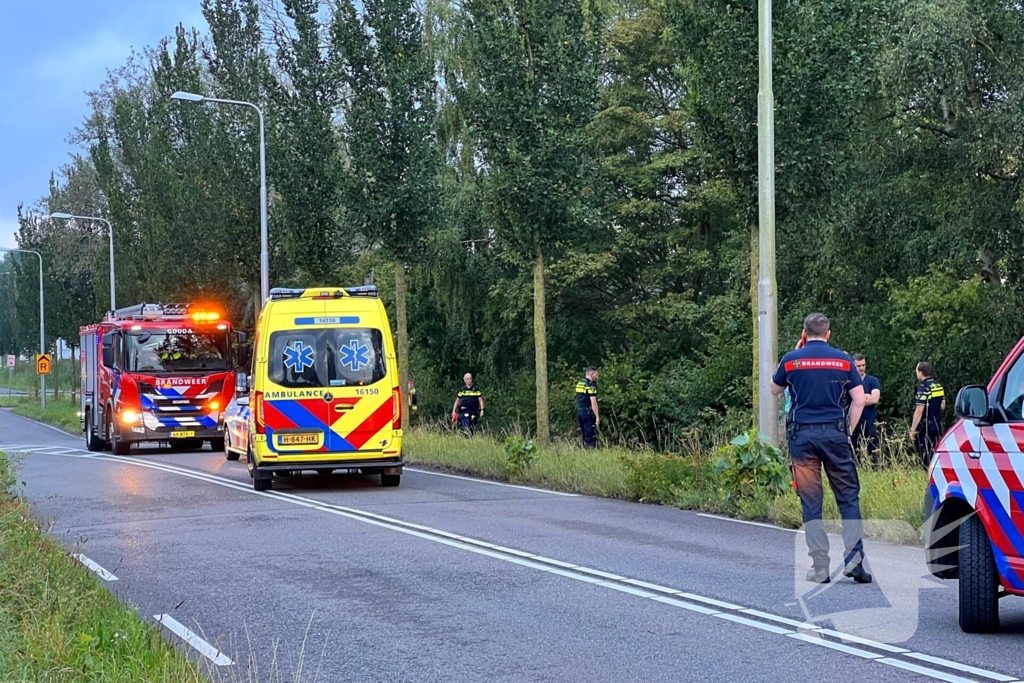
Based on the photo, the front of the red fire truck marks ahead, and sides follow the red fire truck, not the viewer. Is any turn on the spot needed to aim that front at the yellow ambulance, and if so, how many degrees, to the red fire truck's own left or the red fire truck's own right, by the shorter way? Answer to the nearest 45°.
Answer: approximately 45° to the red fire truck's own right

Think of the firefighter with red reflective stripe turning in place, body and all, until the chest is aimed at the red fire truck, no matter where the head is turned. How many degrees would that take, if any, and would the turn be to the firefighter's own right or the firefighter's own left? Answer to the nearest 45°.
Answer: approximately 45° to the firefighter's own left

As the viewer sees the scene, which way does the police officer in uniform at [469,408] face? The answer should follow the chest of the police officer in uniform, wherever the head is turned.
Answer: toward the camera

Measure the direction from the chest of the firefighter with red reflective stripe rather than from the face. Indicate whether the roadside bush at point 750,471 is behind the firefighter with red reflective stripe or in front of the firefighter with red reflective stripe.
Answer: in front

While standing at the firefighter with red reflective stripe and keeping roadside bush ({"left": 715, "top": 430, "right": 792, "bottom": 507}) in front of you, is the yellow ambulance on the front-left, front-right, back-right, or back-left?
front-left

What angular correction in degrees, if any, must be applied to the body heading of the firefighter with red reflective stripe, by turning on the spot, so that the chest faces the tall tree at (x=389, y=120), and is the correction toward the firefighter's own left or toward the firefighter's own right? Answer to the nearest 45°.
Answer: approximately 45° to the firefighter's own left

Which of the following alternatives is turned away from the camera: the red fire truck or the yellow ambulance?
the yellow ambulance

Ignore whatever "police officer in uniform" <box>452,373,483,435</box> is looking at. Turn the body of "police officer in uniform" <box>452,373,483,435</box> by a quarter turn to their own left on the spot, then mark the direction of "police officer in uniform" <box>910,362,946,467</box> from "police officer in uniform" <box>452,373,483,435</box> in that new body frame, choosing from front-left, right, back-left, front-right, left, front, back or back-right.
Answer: front-right

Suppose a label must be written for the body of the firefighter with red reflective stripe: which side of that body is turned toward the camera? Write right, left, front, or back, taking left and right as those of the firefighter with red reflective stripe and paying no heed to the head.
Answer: back

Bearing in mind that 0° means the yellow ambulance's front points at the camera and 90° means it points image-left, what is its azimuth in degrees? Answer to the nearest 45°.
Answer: approximately 180°

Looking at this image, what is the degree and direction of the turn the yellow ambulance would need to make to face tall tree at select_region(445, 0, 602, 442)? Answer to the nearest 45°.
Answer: approximately 45° to its right

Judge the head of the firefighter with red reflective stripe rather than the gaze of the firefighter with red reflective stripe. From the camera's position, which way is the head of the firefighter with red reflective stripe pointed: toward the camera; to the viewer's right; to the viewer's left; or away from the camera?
away from the camera

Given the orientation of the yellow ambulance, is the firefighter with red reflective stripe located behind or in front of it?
behind

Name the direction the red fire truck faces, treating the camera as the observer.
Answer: facing the viewer and to the right of the viewer
